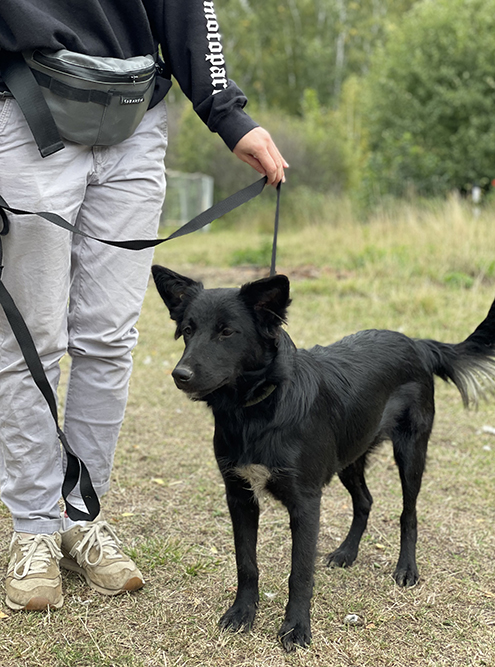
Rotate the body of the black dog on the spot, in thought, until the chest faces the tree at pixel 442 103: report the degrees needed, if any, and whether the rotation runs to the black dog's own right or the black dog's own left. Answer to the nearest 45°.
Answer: approximately 135° to the black dog's own right

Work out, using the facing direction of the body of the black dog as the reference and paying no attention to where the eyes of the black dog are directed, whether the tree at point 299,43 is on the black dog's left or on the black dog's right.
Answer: on the black dog's right

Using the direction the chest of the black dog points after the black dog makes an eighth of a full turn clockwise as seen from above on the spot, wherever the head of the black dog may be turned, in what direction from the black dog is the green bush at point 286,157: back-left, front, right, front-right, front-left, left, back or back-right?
right

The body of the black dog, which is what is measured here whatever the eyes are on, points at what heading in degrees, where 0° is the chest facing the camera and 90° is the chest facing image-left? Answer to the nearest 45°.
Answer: approximately 45°
